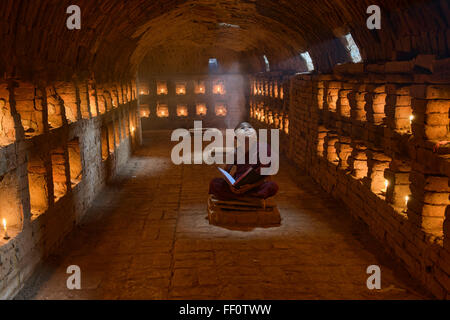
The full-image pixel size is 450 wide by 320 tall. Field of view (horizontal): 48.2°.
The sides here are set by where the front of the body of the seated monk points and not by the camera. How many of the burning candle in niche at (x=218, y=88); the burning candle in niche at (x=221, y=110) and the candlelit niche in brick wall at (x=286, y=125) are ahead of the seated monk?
0

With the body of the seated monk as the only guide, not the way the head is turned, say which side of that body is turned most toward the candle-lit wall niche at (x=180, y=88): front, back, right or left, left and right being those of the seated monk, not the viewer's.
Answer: back

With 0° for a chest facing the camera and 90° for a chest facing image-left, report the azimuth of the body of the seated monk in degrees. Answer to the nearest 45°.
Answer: approximately 0°

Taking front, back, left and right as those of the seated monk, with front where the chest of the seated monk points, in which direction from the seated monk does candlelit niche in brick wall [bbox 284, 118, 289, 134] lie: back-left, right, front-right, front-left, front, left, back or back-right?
back

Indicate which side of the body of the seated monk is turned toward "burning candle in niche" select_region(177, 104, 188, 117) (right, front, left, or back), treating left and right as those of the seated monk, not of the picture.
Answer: back

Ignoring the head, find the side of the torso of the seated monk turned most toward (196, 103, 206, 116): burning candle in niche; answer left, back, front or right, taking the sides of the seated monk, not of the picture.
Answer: back

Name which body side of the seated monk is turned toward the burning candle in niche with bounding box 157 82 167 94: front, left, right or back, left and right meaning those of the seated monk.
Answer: back

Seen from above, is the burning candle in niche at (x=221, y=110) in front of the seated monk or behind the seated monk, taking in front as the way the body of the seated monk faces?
behind
